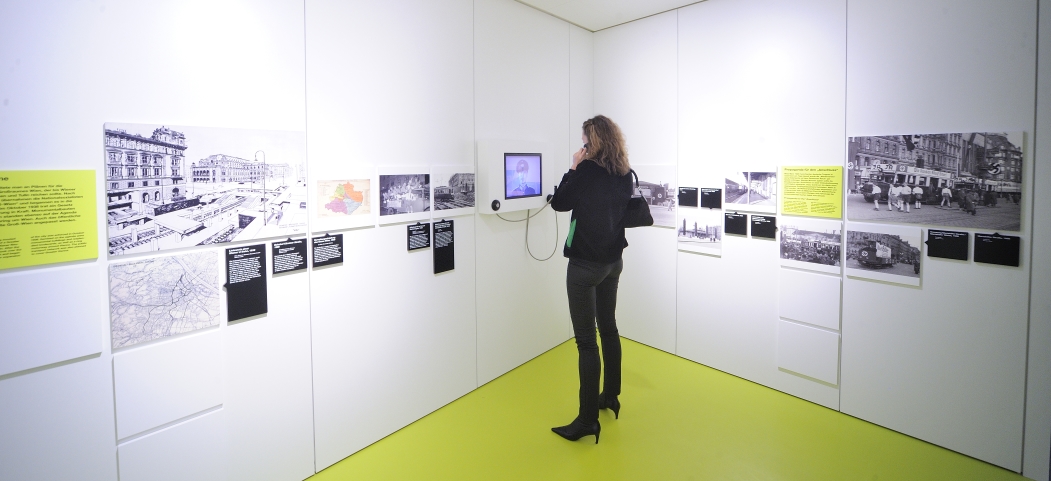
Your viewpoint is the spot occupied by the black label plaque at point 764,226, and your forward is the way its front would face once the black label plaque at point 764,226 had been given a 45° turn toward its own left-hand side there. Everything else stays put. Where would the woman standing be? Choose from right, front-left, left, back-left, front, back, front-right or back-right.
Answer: front-right

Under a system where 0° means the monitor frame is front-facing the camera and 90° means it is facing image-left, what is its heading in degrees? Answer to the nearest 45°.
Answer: approximately 315°

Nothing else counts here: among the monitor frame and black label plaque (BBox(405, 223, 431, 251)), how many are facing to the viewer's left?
0

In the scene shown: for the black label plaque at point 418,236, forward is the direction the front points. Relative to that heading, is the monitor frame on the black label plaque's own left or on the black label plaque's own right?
on the black label plaque's own left

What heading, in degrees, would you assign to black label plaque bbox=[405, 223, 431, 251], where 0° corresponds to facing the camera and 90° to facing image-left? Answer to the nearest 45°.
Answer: approximately 315°

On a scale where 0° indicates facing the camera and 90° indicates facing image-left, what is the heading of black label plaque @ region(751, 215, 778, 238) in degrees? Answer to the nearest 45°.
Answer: approximately 45°

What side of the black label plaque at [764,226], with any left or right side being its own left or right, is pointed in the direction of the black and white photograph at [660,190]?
right

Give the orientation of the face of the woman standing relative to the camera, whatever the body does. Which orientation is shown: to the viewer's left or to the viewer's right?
to the viewer's left

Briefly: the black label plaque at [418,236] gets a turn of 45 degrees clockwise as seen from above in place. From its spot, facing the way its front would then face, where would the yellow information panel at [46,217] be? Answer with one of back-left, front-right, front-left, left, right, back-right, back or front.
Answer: front-right

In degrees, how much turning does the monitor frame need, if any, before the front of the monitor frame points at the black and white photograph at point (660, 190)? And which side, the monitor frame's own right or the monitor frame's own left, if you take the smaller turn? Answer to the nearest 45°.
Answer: approximately 45° to the monitor frame's own left

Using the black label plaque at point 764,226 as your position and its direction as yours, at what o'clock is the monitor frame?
The monitor frame is roughly at 1 o'clock from the black label plaque.

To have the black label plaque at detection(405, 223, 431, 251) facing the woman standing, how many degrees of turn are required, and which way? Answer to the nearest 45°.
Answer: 0° — it already faces them

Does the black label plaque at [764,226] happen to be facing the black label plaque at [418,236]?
no

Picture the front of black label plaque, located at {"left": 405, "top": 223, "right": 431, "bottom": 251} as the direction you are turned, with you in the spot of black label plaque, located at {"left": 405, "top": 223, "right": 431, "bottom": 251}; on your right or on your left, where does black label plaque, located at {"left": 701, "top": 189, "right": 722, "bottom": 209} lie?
on your left
